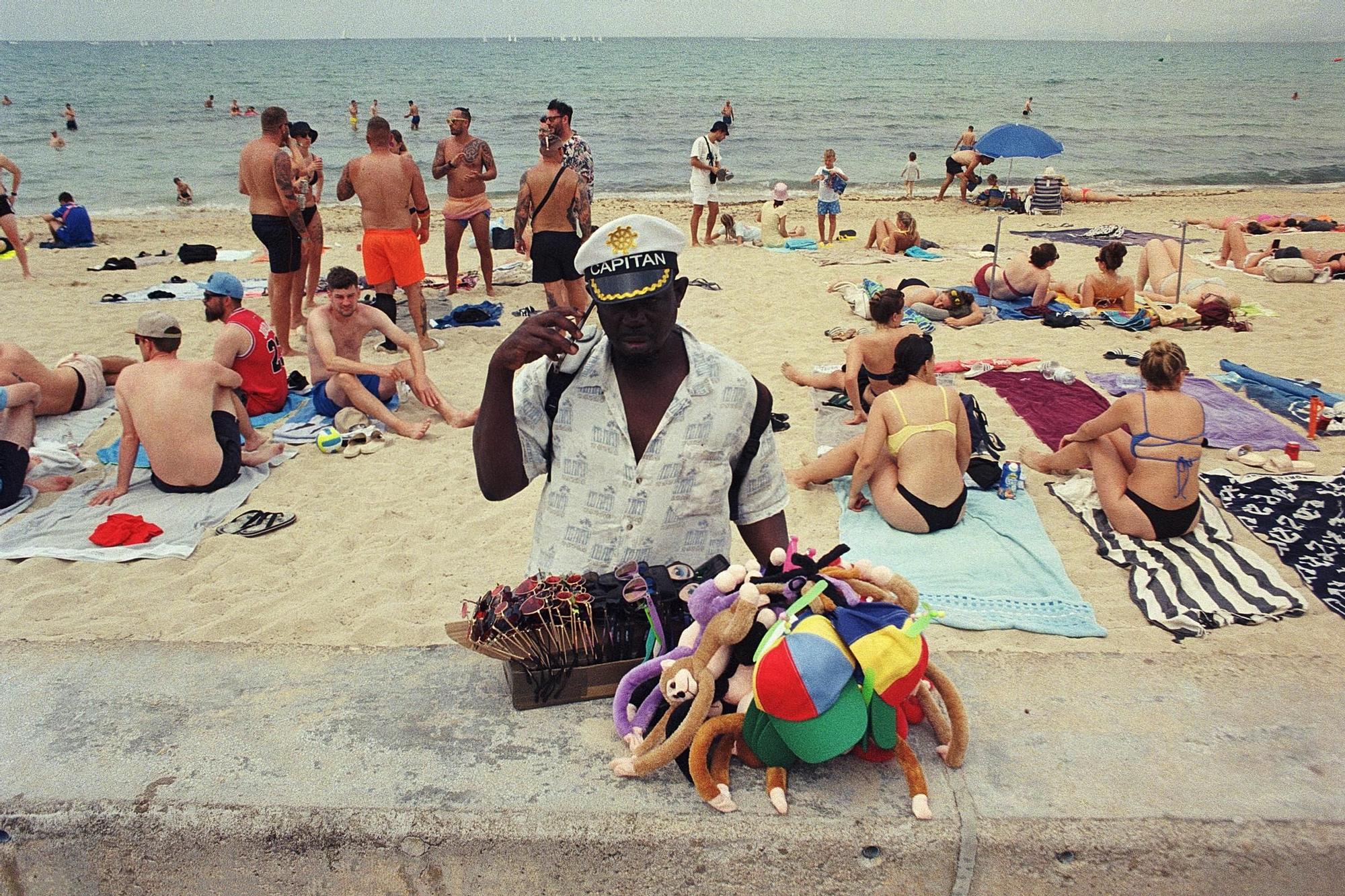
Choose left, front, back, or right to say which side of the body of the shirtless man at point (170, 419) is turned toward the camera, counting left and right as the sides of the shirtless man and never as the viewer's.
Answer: back

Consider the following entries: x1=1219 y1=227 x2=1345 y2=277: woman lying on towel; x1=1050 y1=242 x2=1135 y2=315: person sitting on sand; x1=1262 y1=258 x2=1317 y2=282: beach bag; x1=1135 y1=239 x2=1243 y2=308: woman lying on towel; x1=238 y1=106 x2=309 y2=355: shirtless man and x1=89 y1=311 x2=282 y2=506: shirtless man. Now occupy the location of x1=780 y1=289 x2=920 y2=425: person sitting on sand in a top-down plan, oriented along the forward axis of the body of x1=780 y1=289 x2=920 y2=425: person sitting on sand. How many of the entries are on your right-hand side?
4

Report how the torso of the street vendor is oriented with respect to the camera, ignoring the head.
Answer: toward the camera

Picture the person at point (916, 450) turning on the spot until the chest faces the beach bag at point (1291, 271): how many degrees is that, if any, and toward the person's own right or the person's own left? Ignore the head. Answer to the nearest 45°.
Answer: approximately 90° to the person's own right

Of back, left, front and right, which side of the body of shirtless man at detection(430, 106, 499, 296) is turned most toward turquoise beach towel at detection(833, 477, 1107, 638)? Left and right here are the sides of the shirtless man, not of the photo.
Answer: front

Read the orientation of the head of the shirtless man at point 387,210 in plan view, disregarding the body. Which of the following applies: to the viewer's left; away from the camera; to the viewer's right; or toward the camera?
away from the camera

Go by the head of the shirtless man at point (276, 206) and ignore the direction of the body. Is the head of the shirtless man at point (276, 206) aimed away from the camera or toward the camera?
away from the camera

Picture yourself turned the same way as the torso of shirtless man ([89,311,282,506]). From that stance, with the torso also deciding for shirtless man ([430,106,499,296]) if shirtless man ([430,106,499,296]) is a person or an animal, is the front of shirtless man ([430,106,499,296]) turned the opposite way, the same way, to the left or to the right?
the opposite way

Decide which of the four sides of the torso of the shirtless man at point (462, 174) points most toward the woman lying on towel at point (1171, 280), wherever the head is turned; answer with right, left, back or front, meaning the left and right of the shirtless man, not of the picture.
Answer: left

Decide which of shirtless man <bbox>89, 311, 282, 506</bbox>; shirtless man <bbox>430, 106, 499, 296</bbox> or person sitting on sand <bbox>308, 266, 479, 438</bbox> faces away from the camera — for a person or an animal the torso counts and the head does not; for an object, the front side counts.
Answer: shirtless man <bbox>89, 311, 282, 506</bbox>

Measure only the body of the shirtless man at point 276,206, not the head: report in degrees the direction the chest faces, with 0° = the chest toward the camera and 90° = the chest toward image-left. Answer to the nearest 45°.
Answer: approximately 225°

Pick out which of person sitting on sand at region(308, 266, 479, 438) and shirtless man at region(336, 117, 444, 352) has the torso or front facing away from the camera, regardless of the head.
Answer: the shirtless man

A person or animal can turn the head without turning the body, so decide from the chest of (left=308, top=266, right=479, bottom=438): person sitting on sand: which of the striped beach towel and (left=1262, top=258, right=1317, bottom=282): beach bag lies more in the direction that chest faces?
the striped beach towel

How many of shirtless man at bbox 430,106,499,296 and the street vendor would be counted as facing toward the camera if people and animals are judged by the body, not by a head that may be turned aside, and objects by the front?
2
